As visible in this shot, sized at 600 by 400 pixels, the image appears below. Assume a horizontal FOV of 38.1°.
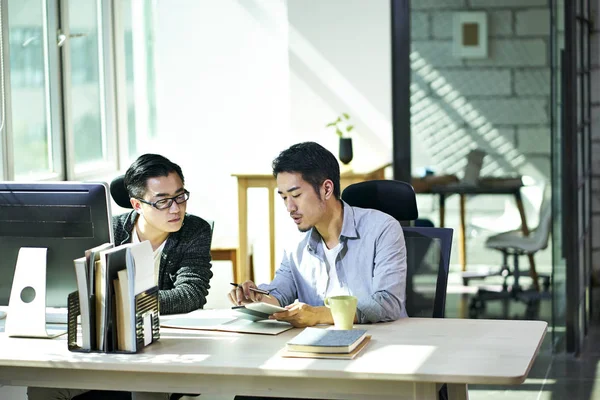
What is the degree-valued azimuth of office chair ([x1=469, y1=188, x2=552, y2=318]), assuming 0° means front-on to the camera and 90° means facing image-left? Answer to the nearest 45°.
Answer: approximately 90°

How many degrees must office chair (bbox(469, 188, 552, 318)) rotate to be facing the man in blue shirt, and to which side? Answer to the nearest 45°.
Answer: approximately 90° to its left

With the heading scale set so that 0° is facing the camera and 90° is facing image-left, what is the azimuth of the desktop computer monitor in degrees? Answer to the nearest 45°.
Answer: approximately 180°

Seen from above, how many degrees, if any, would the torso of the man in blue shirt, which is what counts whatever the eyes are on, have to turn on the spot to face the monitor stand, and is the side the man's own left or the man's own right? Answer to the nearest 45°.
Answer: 0° — they already face it

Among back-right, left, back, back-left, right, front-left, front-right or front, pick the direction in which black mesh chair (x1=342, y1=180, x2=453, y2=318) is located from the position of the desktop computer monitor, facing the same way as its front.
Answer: right

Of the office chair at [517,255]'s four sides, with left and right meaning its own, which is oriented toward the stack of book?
left

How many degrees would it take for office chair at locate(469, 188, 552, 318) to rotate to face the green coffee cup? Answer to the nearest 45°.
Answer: approximately 90° to its left

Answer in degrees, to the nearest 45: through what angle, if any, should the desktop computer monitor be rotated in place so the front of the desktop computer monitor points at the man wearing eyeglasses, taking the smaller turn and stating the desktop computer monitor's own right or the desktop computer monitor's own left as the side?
approximately 45° to the desktop computer monitor's own right

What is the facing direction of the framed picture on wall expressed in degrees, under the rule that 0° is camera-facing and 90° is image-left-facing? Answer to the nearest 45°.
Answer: approximately 0°

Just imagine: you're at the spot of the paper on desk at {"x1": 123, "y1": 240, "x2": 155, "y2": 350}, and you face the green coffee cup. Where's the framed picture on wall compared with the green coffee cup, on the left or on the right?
left

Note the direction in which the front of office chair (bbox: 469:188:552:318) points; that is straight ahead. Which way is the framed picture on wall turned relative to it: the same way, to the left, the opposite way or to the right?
to the left
